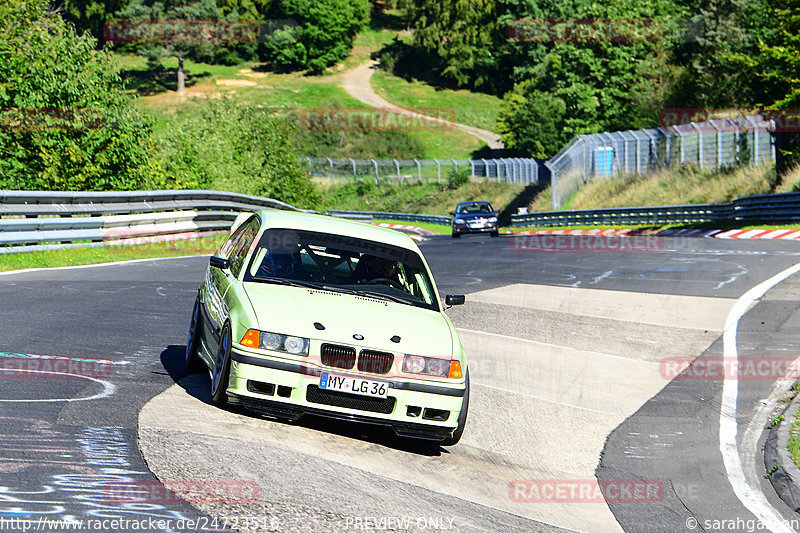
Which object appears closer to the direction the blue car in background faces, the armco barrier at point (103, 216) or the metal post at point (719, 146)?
the armco barrier

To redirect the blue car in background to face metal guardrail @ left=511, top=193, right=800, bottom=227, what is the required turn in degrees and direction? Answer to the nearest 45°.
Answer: approximately 90° to its left

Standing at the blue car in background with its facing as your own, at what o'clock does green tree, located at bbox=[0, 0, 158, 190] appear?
The green tree is roughly at 1 o'clock from the blue car in background.

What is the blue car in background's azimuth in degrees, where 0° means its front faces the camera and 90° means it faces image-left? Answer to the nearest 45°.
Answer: approximately 0°

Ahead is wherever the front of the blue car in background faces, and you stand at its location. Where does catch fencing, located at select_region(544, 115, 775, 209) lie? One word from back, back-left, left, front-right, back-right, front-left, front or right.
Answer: back-left

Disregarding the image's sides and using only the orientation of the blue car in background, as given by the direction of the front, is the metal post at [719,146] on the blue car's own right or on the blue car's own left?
on the blue car's own left

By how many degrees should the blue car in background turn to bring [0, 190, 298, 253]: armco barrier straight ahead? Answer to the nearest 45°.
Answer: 0° — it already faces it

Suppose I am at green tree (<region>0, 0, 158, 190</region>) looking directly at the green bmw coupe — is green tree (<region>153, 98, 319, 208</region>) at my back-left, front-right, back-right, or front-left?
back-left

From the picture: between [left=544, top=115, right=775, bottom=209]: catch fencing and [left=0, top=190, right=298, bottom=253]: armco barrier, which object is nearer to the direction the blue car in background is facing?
the armco barrier

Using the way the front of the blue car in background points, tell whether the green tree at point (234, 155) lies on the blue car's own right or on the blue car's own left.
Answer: on the blue car's own right

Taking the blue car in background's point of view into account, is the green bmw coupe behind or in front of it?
in front
